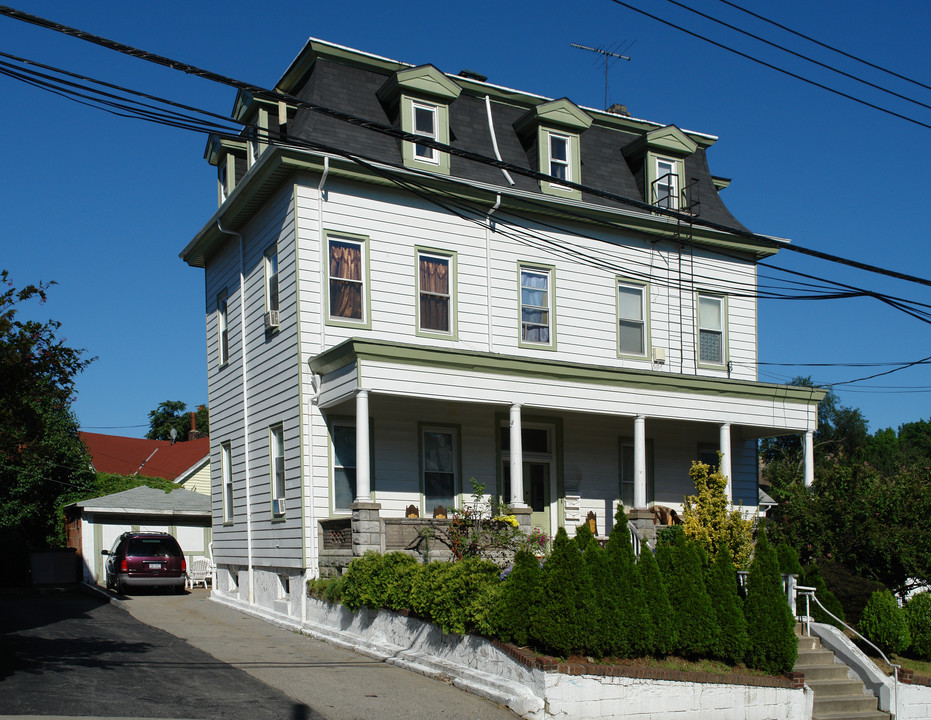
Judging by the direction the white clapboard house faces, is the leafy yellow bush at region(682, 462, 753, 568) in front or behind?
in front

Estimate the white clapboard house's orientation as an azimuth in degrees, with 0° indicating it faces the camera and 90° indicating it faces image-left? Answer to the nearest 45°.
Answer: approximately 315°
